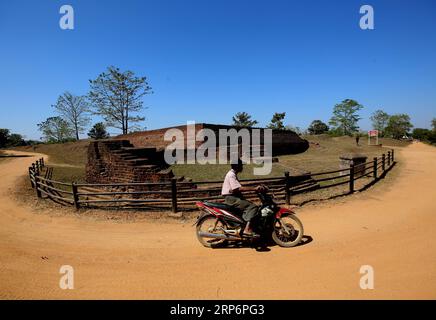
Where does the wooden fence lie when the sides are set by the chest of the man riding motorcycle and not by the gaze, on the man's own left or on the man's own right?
on the man's own left

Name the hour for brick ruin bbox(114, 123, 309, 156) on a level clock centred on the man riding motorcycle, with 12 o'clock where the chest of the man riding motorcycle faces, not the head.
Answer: The brick ruin is roughly at 9 o'clock from the man riding motorcycle.

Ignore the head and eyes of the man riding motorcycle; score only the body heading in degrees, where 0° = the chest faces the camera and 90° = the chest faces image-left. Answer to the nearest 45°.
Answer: approximately 270°

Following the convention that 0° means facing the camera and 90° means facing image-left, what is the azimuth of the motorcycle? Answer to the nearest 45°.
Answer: approximately 270°

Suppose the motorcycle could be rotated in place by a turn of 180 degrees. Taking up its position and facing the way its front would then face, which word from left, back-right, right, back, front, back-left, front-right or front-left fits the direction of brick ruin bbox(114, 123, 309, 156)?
right

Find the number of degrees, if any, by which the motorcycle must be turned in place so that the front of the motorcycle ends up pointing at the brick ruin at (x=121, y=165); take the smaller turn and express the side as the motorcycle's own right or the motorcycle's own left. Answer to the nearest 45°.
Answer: approximately 135° to the motorcycle's own left

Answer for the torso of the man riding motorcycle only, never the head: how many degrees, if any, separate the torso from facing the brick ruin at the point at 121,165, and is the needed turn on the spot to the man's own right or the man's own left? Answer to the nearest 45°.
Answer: approximately 135° to the man's own left

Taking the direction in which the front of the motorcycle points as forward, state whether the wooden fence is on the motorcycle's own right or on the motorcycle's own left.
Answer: on the motorcycle's own left
